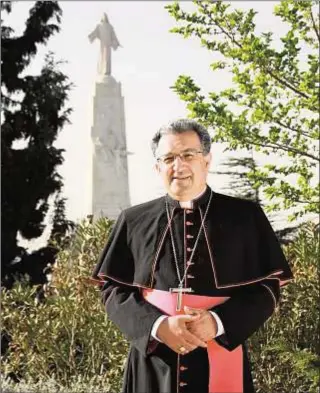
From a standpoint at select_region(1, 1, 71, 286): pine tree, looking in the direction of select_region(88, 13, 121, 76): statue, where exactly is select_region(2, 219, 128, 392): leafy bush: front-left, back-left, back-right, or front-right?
back-right

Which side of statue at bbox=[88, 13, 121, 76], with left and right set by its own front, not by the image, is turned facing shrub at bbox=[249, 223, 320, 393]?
front

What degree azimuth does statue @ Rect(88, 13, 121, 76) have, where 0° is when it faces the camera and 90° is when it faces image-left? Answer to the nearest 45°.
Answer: approximately 0°
